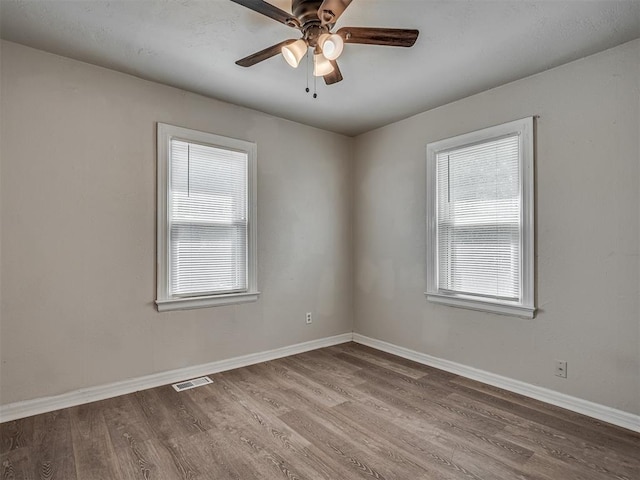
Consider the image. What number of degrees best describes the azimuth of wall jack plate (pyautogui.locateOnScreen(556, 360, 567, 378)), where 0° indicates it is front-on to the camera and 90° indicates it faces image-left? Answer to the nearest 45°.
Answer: approximately 45°

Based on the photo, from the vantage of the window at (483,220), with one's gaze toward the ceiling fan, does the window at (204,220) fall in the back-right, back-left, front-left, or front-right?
front-right

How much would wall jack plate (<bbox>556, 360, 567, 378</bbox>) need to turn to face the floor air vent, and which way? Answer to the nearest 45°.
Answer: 0° — it already faces it

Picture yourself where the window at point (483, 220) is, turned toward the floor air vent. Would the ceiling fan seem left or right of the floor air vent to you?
left

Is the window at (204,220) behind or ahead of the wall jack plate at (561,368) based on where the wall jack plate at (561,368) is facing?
ahead

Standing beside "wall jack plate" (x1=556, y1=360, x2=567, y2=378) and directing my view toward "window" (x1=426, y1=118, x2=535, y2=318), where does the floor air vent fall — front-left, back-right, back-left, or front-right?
front-left
